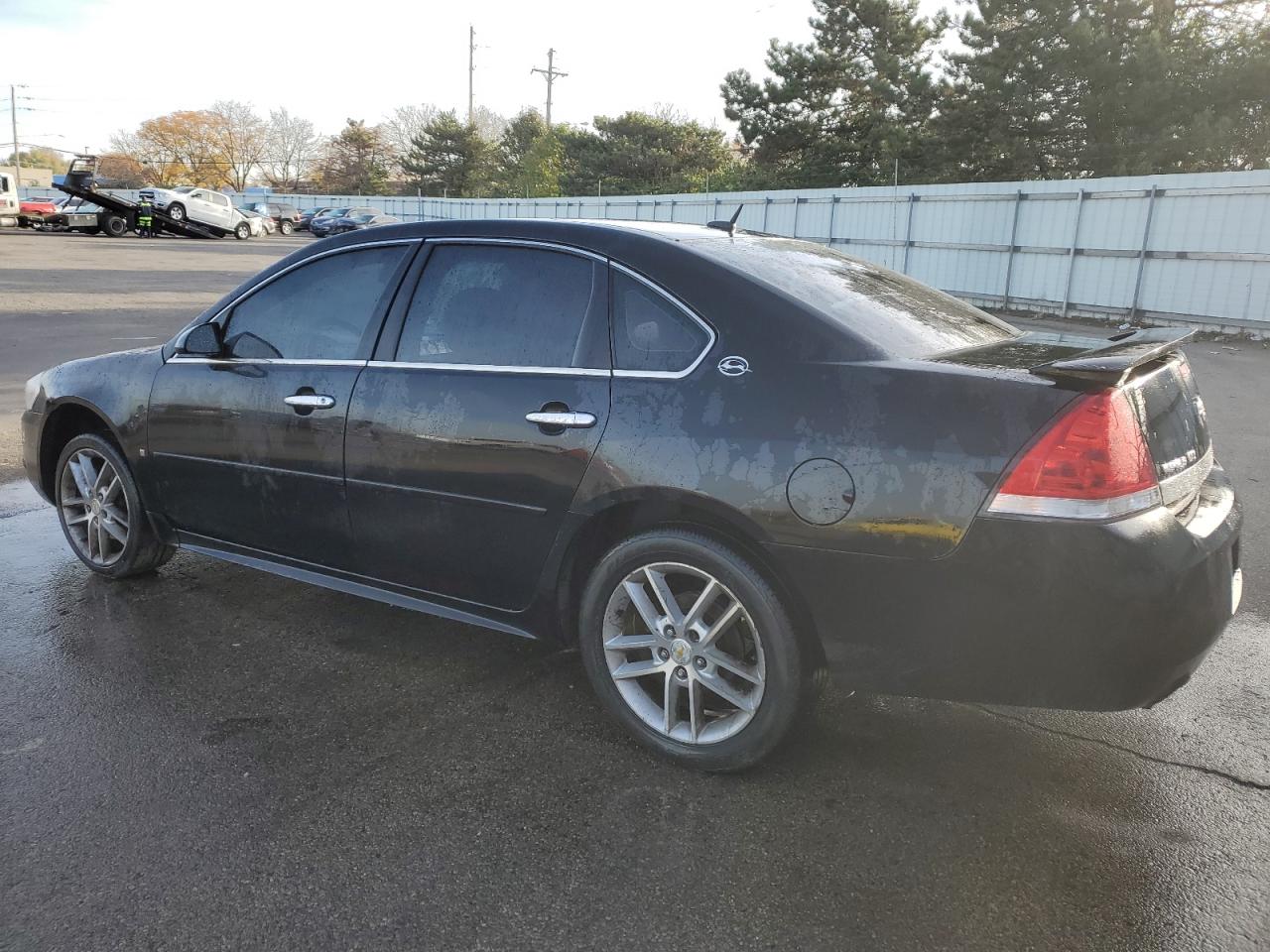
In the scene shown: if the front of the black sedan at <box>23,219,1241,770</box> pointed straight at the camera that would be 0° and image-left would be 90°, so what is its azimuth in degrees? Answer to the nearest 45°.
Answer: approximately 135°

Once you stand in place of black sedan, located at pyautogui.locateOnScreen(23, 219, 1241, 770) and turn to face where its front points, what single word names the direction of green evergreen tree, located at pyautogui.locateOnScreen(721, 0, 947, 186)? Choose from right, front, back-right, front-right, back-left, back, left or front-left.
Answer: front-right

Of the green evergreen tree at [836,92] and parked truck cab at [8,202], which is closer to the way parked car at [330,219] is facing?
the parked truck cab

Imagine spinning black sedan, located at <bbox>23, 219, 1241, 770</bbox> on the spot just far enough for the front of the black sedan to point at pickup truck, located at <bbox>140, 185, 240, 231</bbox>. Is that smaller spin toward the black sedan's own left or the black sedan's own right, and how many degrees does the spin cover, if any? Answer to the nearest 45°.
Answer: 0° — it already faces it

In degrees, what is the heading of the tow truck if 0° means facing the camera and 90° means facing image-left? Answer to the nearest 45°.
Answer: approximately 90°

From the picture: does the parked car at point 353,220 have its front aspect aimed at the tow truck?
yes
